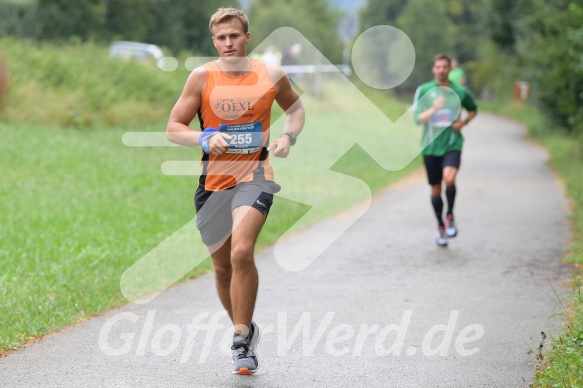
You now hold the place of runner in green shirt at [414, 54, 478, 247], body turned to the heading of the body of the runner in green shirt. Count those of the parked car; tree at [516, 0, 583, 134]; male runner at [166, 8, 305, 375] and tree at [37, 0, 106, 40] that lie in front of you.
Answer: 1

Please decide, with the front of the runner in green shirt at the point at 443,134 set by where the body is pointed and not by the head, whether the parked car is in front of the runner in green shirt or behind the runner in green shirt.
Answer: behind

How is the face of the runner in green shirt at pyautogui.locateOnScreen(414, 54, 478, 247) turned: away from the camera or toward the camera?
toward the camera

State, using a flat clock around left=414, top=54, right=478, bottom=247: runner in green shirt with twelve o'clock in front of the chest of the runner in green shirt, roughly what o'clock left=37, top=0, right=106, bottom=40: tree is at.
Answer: The tree is roughly at 5 o'clock from the runner in green shirt.

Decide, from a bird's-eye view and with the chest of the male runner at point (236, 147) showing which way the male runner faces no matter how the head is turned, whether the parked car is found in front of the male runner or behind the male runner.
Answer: behind

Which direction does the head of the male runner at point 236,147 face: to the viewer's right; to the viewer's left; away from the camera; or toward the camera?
toward the camera

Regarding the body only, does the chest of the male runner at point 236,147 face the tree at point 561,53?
no

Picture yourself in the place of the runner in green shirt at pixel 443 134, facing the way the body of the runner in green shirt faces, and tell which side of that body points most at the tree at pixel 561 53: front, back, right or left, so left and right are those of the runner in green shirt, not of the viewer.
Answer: back

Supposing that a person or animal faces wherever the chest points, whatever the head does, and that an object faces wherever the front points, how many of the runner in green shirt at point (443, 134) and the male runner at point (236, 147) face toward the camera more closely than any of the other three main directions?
2

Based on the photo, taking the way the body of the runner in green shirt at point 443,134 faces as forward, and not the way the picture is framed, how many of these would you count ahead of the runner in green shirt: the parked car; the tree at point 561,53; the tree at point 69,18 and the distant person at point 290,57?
0

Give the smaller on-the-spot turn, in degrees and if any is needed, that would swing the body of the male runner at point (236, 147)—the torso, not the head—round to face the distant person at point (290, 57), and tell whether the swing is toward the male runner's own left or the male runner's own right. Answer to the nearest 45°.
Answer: approximately 180°

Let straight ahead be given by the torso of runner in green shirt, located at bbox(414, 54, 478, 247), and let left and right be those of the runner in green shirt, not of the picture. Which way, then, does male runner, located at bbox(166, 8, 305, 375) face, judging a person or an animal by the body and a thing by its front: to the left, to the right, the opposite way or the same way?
the same way

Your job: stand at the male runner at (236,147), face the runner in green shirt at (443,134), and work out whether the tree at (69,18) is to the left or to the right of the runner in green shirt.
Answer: left

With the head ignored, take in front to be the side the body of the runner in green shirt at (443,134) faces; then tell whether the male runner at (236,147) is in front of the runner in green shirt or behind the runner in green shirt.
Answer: in front

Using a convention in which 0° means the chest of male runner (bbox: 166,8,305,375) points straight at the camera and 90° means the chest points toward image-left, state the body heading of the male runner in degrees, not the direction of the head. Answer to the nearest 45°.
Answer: approximately 0°

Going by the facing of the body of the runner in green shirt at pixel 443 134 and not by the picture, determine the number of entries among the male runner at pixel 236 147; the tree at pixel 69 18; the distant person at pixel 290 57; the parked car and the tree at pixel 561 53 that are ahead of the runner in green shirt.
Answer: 1

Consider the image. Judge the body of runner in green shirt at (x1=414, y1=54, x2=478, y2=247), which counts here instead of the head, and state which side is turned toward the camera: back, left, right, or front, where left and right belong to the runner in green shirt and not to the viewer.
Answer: front
